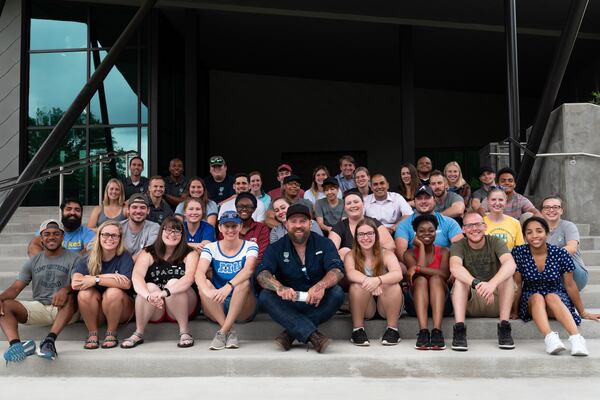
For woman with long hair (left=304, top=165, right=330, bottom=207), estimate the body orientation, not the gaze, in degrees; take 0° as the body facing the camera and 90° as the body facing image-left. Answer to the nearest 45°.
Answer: approximately 0°

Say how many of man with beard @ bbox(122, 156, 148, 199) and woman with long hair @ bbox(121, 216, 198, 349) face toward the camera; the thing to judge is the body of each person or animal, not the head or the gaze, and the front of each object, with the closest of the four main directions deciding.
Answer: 2

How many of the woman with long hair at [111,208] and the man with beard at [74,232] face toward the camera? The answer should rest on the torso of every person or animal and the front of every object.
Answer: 2

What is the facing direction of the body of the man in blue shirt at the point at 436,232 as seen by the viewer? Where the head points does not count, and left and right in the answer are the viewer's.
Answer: facing the viewer

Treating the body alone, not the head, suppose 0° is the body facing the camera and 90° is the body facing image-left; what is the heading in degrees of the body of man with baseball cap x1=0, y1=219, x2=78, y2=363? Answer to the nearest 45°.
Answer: approximately 0°

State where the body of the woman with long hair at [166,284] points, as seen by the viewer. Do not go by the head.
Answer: toward the camera

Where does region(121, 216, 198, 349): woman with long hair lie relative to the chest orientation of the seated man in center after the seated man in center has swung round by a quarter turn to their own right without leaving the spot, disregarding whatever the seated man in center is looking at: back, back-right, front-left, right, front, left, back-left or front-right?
front

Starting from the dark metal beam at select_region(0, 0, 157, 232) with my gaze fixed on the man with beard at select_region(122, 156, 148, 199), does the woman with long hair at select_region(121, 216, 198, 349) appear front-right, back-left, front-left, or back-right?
front-right
